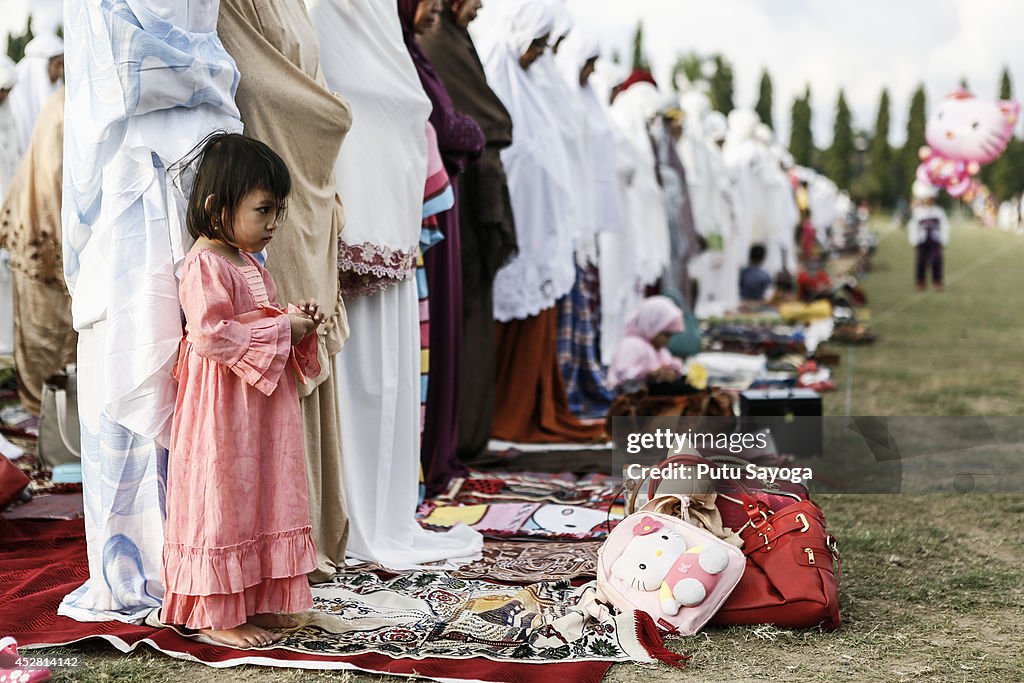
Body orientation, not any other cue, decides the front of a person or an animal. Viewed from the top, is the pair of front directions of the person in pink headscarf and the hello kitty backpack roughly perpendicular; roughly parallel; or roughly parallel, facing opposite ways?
roughly perpendicular

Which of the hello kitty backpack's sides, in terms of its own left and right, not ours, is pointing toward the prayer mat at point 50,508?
right

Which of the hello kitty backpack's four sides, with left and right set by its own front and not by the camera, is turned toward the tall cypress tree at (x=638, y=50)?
back

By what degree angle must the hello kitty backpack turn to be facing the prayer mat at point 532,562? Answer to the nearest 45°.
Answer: approximately 135° to its right

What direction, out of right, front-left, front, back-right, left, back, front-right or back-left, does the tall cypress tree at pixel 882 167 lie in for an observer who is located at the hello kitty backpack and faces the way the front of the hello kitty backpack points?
back

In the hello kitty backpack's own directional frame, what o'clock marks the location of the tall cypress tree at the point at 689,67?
The tall cypress tree is roughly at 6 o'clock from the hello kitty backpack.

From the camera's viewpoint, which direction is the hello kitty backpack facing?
toward the camera

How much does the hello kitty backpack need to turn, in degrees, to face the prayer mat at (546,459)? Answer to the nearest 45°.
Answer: approximately 180°

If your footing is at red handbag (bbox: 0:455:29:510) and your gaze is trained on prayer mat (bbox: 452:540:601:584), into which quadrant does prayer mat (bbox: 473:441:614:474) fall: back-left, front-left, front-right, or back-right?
front-left
